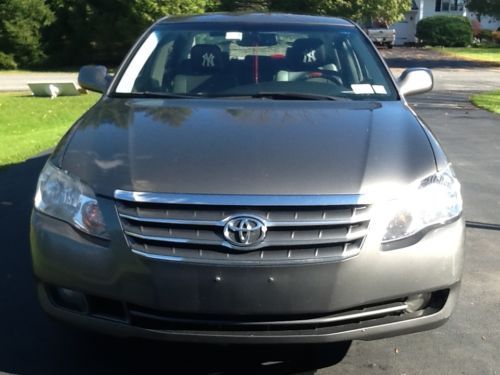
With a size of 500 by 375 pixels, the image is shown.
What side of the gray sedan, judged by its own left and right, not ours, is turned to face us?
front

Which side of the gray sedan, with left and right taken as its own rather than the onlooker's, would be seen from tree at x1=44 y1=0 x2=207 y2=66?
back

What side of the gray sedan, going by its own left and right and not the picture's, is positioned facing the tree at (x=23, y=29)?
back

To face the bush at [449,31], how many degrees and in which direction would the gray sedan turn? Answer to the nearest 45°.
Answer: approximately 180°

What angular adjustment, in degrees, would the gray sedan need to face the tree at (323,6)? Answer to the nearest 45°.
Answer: approximately 180°

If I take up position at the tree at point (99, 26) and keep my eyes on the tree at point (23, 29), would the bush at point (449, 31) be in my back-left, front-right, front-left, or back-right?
back-right

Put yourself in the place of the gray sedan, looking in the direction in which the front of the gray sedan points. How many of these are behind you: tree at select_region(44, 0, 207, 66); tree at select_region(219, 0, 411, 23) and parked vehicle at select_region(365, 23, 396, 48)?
3

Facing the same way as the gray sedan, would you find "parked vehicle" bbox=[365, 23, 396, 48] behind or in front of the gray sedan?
behind
